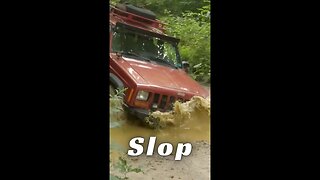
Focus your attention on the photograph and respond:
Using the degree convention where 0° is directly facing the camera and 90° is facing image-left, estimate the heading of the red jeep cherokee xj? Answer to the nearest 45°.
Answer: approximately 315°
